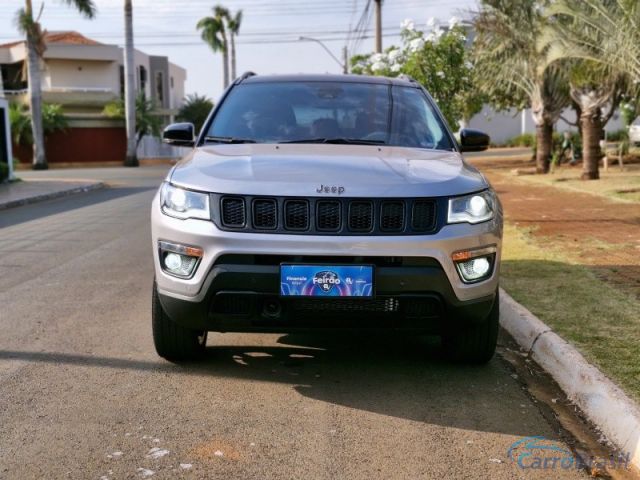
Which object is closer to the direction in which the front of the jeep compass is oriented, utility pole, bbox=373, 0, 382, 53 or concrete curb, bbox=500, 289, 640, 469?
the concrete curb

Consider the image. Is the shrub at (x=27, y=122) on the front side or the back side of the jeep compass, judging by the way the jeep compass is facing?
on the back side

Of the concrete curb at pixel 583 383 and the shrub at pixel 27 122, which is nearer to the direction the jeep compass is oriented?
the concrete curb

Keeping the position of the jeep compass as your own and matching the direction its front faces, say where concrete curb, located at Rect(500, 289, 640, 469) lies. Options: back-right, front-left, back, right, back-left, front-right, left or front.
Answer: left

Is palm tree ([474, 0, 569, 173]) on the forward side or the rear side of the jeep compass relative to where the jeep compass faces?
on the rear side

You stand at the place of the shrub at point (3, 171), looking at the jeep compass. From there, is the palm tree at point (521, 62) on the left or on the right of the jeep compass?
left

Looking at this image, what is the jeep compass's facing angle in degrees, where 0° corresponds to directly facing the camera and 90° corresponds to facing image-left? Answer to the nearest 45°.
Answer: approximately 0°

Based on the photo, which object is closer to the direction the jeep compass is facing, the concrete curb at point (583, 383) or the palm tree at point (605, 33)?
the concrete curb

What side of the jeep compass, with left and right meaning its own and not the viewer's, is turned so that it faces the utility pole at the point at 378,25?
back

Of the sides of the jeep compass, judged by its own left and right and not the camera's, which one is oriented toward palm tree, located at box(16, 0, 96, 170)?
back

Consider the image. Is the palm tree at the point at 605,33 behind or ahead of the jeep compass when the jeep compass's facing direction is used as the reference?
behind

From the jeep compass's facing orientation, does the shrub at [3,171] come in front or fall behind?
behind
